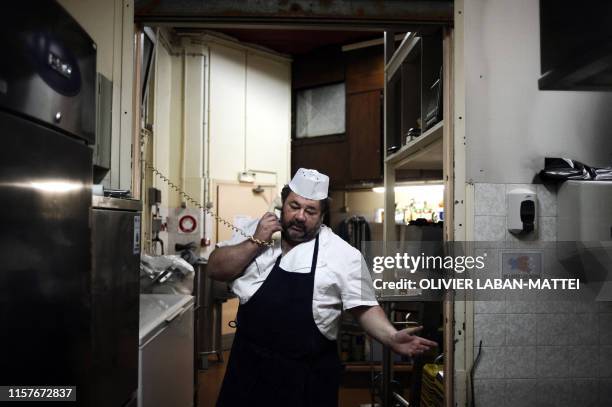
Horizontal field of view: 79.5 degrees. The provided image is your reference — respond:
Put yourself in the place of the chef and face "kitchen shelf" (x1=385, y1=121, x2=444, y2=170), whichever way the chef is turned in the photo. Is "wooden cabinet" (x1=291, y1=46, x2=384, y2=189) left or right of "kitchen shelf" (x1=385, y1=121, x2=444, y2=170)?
left

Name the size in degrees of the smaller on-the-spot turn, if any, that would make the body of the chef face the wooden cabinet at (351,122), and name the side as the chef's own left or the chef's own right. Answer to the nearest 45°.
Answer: approximately 180°

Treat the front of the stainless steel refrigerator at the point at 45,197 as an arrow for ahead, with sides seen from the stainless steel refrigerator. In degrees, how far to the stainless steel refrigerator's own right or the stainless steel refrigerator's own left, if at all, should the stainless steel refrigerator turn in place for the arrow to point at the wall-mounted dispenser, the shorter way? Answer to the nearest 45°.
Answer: approximately 45° to the stainless steel refrigerator's own left

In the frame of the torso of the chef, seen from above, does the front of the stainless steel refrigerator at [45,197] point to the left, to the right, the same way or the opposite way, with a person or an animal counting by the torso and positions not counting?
to the left

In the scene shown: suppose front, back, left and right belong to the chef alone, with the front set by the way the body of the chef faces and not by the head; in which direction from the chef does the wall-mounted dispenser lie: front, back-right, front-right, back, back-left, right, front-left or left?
left

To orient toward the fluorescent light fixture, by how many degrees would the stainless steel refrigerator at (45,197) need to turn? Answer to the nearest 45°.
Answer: approximately 90° to its left

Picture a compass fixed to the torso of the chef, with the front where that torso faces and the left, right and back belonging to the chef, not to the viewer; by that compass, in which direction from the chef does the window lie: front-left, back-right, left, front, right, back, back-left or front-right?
back

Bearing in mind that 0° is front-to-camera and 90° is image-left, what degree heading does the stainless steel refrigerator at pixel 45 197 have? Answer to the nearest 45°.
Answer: approximately 315°

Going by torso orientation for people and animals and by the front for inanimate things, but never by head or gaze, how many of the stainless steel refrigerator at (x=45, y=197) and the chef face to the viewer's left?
0

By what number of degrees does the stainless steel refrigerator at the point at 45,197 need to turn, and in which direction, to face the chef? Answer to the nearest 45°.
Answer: approximately 90° to its left

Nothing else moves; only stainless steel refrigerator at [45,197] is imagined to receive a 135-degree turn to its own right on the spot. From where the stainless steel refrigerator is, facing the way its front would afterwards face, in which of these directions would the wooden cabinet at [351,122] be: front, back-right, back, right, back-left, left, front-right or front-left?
back-right

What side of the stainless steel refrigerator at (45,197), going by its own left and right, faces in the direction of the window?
left
